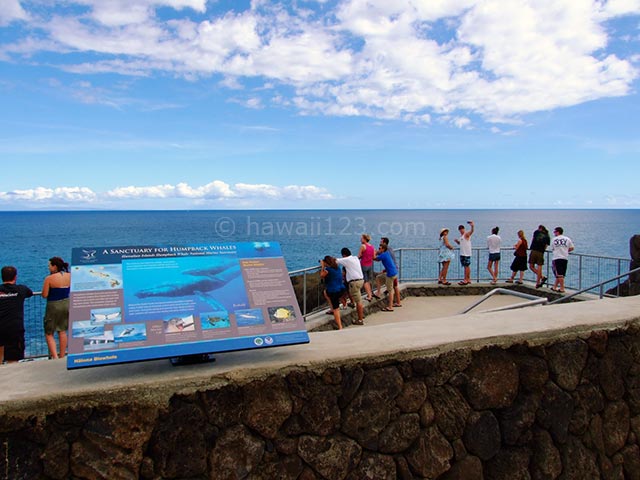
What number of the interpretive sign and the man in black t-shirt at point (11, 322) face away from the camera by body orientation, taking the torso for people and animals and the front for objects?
1

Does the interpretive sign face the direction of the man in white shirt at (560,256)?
no

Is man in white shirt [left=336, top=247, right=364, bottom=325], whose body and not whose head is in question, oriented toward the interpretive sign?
no

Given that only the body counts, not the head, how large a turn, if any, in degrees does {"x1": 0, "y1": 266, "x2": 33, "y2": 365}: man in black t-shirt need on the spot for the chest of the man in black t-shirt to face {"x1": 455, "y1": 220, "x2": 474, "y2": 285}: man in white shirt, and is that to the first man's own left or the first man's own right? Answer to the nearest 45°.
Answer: approximately 90° to the first man's own right

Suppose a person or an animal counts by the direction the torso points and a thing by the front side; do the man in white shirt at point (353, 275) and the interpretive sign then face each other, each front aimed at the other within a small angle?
no

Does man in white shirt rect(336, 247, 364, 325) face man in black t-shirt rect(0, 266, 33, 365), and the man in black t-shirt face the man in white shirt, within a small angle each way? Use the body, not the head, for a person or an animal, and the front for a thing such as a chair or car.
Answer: no

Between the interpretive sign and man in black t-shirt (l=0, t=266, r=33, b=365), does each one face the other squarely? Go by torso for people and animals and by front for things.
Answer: no

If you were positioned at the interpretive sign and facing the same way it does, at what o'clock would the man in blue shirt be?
The man in blue shirt is roughly at 7 o'clock from the interpretive sign.

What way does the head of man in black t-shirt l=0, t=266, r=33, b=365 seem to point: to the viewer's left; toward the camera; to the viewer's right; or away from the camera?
away from the camera

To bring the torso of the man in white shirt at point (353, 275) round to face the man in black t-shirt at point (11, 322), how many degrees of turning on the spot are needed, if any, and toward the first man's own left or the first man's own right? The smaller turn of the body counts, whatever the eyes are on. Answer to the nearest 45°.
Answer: approximately 90° to the first man's own left

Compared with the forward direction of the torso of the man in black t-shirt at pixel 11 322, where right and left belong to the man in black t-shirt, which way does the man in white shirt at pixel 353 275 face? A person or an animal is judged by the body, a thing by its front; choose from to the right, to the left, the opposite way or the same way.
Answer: the same way

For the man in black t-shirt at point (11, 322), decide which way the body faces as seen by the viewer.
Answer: away from the camera

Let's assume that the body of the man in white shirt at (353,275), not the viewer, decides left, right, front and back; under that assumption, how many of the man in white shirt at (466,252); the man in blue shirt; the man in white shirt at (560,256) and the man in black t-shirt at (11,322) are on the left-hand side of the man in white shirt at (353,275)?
1

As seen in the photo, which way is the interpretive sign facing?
toward the camera

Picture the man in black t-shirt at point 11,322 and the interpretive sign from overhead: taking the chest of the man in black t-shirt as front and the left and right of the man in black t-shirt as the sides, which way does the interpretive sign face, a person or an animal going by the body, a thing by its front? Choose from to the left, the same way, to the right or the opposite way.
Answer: the opposite way

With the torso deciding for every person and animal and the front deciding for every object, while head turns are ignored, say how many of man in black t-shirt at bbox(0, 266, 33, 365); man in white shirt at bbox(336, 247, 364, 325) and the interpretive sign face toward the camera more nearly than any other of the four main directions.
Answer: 1

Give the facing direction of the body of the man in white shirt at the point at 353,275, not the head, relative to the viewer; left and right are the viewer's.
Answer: facing away from the viewer and to the left of the viewer

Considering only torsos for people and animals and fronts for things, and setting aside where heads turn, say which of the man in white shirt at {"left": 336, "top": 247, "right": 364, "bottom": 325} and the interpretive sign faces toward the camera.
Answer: the interpretive sign

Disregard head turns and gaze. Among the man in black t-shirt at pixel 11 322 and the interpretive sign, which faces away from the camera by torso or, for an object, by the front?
the man in black t-shirt

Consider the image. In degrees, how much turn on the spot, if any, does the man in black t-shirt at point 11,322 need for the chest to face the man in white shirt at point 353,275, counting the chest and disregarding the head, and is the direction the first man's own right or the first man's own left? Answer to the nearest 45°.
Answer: approximately 90° to the first man's own right

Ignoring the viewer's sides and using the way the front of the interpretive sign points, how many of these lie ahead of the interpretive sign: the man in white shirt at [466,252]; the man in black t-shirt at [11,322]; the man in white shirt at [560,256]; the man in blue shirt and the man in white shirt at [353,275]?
0
